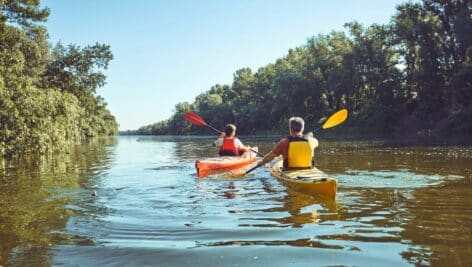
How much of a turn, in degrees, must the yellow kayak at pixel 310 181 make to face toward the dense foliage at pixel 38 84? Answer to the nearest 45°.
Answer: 0° — it already faces it

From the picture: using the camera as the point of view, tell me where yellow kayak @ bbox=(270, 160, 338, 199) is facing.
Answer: facing away from the viewer and to the left of the viewer

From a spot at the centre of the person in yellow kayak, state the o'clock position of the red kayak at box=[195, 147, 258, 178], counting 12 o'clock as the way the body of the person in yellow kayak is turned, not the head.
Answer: The red kayak is roughly at 11 o'clock from the person in yellow kayak.

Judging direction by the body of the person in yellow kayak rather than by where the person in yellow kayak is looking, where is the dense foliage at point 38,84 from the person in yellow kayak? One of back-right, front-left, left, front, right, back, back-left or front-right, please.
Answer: front-left

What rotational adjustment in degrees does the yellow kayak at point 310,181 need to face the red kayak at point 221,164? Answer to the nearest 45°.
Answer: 0° — it already faces it

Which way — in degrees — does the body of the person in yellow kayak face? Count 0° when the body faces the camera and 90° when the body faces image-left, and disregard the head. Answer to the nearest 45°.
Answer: approximately 180°
